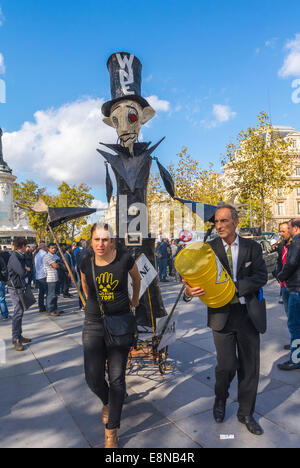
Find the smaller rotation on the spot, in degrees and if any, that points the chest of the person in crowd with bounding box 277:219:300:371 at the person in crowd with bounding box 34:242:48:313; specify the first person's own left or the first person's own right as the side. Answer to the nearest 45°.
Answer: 0° — they already face them

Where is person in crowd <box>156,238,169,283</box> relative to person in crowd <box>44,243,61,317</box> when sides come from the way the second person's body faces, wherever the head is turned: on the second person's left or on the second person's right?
on the second person's left

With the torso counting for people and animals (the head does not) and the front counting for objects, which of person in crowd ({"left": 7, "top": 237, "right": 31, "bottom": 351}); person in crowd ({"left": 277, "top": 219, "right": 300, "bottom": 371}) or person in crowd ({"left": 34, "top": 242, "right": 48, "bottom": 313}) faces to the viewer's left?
person in crowd ({"left": 277, "top": 219, "right": 300, "bottom": 371})

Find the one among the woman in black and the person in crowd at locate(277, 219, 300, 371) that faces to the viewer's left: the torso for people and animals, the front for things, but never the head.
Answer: the person in crowd

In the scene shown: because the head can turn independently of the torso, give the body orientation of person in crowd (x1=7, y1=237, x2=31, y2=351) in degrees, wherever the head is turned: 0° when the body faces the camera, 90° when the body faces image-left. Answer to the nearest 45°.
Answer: approximately 270°

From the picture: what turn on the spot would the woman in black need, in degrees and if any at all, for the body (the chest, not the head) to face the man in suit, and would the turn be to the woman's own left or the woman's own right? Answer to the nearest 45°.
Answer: approximately 90° to the woman's own left

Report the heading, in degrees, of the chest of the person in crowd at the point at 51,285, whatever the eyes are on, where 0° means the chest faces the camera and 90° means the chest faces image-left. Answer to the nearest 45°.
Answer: approximately 315°

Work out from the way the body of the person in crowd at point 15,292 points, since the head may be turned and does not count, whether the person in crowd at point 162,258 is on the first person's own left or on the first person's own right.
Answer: on the first person's own left

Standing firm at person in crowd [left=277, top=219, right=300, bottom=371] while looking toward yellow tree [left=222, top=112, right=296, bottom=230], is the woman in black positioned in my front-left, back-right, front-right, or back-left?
back-left
